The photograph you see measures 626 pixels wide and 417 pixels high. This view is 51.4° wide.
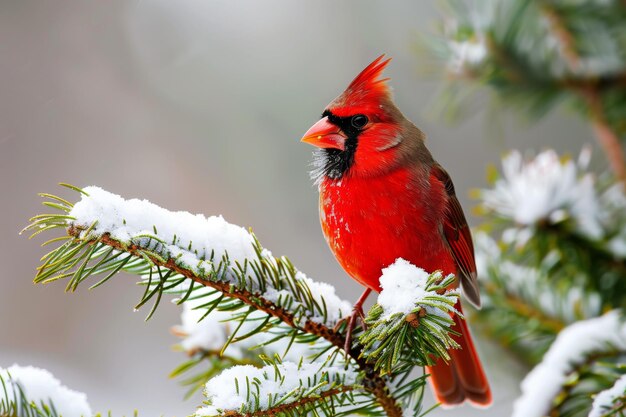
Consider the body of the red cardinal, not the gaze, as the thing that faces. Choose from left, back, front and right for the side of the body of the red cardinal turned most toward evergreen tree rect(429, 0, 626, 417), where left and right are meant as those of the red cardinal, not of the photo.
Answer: back

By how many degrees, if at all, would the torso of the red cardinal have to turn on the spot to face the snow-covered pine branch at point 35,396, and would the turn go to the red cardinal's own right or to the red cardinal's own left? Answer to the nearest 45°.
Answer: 0° — it already faces it

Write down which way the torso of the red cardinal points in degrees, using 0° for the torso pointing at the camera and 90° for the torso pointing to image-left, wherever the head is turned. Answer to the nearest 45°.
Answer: approximately 45°
